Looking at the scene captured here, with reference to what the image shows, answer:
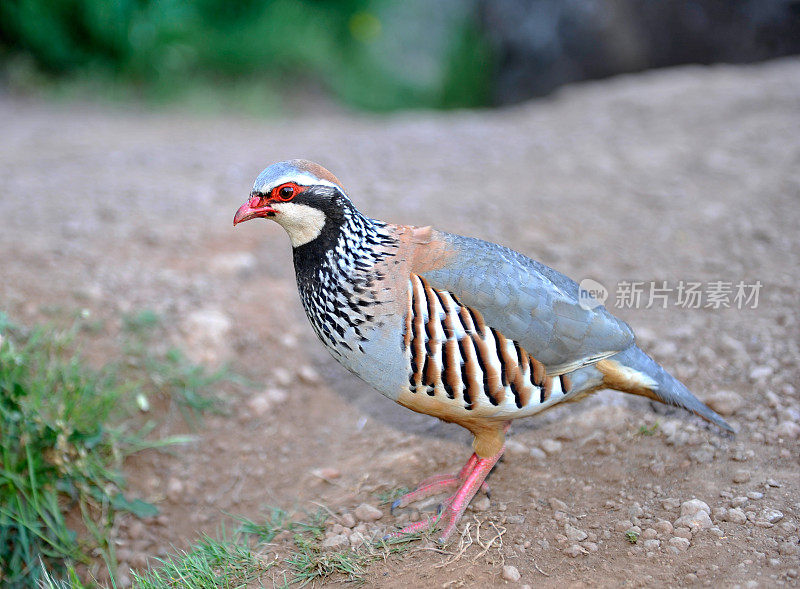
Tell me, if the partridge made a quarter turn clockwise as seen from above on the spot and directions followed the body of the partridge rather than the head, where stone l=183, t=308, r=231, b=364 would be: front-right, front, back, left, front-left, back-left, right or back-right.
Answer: front-left

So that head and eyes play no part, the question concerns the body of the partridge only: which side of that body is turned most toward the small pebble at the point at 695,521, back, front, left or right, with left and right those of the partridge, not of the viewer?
back

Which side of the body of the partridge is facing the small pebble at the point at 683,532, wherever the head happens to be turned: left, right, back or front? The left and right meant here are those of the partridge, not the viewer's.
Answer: back

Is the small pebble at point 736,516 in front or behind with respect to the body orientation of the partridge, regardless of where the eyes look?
behind

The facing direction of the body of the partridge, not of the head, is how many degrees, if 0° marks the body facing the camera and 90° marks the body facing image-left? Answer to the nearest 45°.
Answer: approximately 90°

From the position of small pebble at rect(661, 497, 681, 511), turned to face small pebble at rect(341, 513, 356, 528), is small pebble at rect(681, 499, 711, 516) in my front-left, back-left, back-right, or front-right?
back-left

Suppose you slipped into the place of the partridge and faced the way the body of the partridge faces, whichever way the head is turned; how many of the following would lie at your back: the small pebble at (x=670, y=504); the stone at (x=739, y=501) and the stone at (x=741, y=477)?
3

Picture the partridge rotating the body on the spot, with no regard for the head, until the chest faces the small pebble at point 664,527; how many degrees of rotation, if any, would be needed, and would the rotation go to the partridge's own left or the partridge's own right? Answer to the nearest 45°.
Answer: approximately 180°

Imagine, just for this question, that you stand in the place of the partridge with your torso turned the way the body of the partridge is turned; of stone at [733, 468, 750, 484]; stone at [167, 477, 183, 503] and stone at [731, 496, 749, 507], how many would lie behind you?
2

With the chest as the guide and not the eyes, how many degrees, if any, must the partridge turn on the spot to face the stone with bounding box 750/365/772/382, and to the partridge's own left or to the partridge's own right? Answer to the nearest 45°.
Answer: approximately 135° to the partridge's own right
